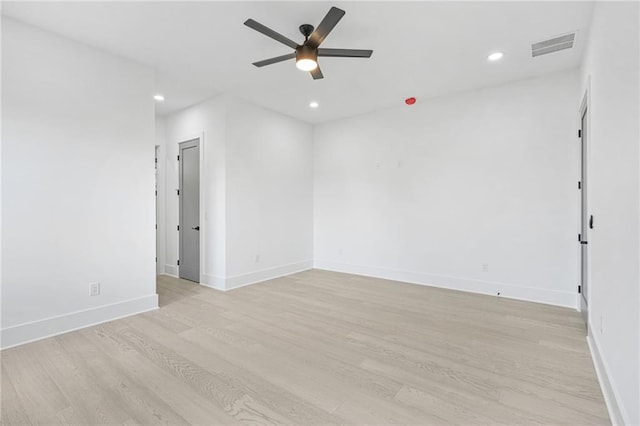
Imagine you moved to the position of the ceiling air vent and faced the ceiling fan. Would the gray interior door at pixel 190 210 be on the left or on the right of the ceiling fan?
right

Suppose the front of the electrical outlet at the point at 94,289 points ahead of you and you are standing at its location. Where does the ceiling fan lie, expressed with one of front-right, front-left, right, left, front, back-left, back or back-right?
front-left

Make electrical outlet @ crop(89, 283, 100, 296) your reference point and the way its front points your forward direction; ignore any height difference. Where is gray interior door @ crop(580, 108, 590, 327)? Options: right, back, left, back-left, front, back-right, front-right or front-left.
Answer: front-left

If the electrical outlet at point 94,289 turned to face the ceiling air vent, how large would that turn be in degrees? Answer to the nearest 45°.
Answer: approximately 45° to its left
